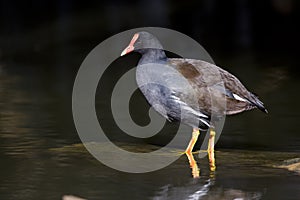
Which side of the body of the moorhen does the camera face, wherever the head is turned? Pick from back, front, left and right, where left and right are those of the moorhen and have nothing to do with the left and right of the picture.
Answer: left
